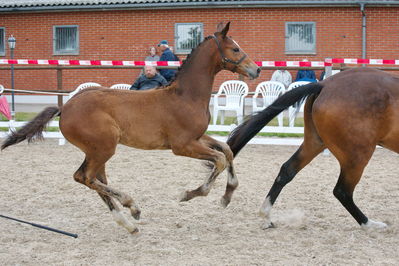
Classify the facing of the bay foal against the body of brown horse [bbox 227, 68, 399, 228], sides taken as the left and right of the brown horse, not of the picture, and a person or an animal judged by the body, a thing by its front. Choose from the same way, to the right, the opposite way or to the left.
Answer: the same way

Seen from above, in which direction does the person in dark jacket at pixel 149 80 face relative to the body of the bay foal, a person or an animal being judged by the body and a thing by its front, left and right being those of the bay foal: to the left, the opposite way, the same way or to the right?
to the right

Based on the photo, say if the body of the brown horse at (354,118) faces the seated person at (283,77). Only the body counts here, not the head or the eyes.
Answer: no

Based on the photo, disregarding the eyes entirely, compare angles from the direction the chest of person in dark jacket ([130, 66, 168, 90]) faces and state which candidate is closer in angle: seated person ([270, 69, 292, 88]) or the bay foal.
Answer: the bay foal

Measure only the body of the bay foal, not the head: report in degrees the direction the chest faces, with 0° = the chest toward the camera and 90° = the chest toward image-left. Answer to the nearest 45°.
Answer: approximately 270°

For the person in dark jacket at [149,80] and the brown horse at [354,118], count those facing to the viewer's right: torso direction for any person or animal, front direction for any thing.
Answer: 1

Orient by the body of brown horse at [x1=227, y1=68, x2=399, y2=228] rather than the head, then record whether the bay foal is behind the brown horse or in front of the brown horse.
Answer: behind

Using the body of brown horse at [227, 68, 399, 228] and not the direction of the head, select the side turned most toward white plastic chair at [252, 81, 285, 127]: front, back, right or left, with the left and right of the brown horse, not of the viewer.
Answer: left

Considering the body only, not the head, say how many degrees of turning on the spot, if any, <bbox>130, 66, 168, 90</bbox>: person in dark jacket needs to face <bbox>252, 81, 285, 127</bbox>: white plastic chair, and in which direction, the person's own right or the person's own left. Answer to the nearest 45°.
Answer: approximately 135° to the person's own left

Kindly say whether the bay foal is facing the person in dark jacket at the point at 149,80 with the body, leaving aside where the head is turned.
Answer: no

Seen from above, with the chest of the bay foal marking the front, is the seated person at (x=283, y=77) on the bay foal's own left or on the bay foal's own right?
on the bay foal's own left

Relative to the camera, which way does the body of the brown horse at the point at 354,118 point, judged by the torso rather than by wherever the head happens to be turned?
to the viewer's right

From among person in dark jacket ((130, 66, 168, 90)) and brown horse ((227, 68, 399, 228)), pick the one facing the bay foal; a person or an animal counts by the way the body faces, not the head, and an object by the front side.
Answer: the person in dark jacket

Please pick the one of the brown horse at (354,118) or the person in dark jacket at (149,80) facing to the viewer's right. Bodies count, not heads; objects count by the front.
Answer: the brown horse

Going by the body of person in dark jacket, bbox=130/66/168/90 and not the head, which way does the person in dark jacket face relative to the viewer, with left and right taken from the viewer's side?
facing the viewer
